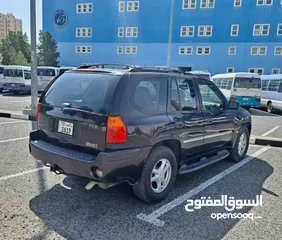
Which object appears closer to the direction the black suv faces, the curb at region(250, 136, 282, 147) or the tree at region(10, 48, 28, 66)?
the curb

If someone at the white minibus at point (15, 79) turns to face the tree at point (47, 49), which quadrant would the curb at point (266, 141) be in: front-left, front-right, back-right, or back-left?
back-right

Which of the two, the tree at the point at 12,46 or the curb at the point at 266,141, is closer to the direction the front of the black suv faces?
the curb

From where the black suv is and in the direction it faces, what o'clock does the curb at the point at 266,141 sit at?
The curb is roughly at 12 o'clock from the black suv.

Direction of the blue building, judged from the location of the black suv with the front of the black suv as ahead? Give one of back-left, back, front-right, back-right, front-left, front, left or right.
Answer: front-left

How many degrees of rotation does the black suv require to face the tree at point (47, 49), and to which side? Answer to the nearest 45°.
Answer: approximately 45° to its left

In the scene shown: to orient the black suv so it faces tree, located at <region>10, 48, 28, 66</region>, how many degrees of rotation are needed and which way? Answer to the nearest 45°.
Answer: approximately 90° to its left

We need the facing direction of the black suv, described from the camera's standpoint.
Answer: facing away from the viewer and to the right of the viewer

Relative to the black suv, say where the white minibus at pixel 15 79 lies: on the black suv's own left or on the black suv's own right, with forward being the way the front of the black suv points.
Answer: on the black suv's own left

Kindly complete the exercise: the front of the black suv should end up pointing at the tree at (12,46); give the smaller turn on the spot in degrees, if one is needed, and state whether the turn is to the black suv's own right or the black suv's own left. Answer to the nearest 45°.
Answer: approximately 90° to the black suv's own left
